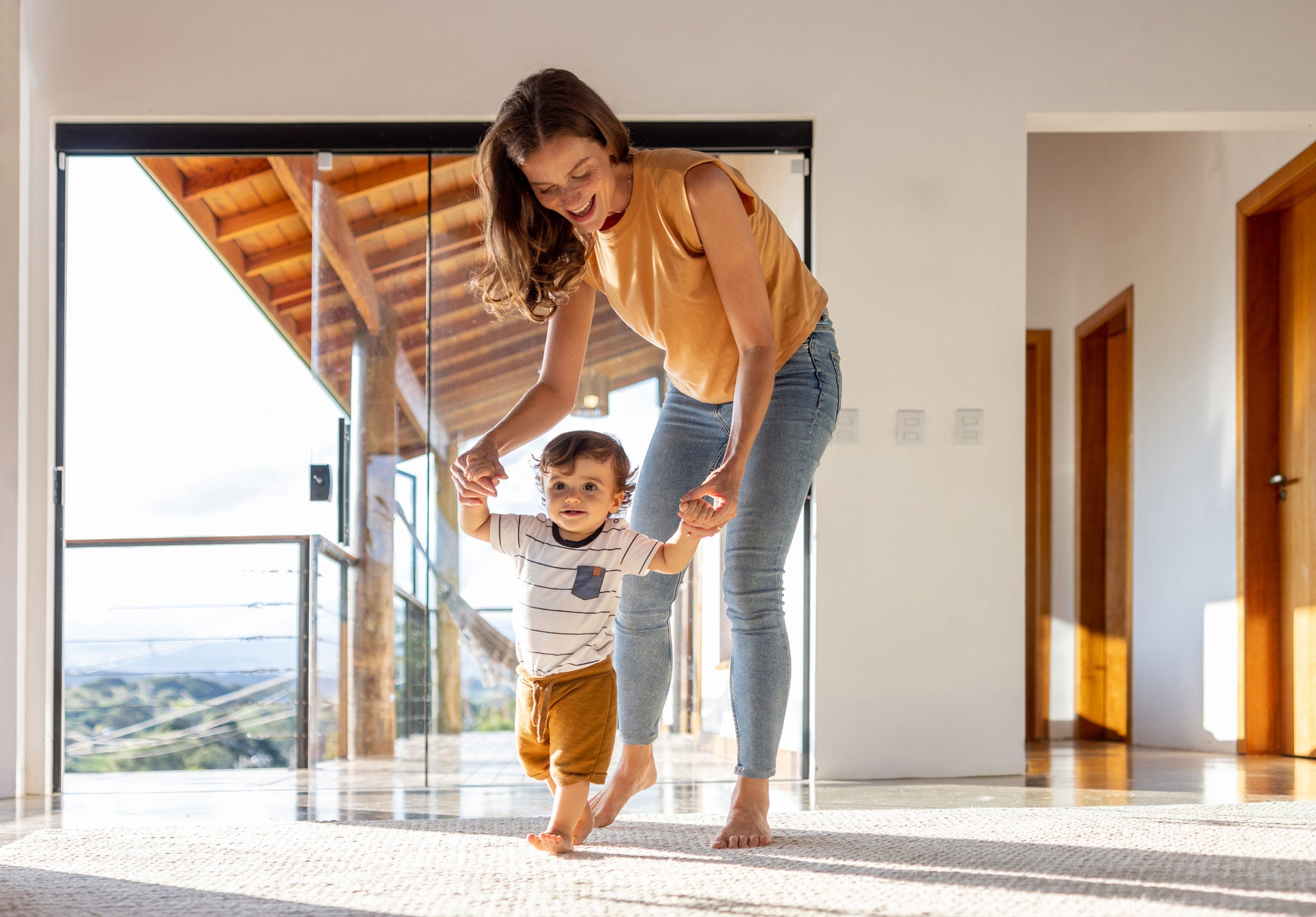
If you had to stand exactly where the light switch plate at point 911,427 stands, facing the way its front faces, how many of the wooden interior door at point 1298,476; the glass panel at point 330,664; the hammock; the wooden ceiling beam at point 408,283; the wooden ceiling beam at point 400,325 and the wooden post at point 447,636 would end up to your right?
5

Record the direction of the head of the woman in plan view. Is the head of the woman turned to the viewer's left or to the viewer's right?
to the viewer's left

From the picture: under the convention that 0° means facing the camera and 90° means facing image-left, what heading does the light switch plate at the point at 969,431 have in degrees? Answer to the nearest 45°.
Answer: approximately 0°

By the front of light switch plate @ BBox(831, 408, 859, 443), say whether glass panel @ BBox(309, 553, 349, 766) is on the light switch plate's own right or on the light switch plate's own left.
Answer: on the light switch plate's own right

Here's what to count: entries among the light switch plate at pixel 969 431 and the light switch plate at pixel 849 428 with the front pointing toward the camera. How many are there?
2

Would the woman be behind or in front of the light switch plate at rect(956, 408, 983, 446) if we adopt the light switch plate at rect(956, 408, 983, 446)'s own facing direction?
in front

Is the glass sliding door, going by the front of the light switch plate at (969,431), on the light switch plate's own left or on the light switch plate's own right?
on the light switch plate's own right

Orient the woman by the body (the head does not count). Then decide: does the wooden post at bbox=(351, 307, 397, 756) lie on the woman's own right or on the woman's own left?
on the woman's own right

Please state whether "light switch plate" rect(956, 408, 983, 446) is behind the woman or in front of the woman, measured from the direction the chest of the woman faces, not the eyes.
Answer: behind

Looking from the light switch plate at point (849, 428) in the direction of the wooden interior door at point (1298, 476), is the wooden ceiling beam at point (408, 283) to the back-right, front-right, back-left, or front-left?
back-left
